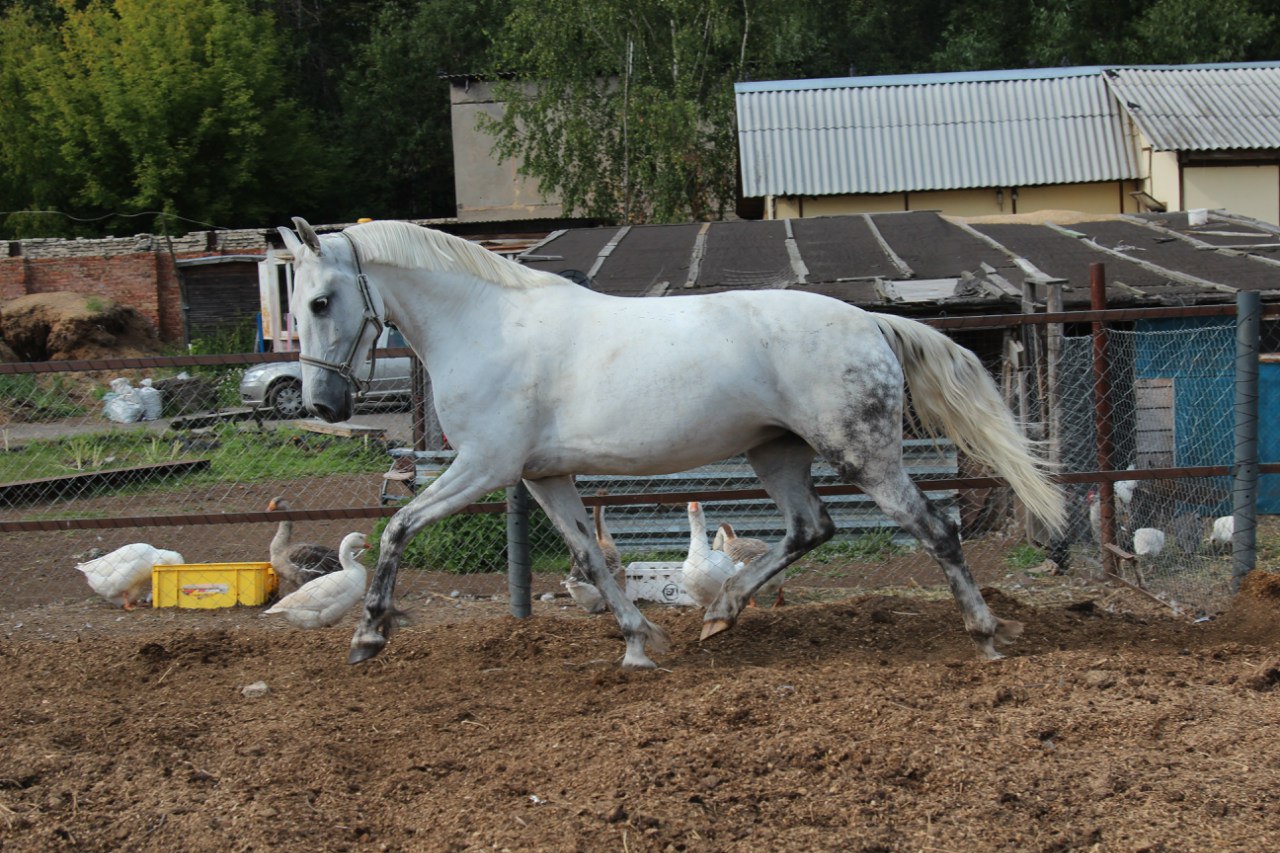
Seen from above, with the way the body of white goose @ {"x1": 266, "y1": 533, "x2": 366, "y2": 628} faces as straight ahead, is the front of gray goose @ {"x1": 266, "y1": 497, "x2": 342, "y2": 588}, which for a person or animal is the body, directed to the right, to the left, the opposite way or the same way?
the opposite way

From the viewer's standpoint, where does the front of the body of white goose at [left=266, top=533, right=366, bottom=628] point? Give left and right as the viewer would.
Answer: facing to the right of the viewer

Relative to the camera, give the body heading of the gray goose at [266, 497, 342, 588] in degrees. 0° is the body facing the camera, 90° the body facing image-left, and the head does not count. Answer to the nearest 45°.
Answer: approximately 90°

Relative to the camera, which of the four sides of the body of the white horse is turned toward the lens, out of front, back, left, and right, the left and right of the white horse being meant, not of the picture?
left

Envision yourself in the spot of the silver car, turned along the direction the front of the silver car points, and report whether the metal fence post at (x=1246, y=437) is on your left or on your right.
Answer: on your left

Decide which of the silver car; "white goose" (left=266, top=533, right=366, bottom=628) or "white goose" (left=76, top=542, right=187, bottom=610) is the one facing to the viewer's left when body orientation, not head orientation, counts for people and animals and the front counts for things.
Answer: the silver car

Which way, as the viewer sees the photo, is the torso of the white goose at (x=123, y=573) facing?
to the viewer's right

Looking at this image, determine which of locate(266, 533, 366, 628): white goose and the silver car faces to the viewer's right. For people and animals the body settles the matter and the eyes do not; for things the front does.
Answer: the white goose

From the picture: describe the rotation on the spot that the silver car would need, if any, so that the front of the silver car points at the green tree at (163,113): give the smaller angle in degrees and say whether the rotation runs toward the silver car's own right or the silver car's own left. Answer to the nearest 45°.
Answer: approximately 90° to the silver car's own right

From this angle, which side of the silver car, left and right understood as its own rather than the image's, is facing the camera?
left

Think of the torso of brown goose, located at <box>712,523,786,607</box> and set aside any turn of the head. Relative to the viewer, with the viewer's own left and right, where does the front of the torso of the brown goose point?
facing to the left of the viewer

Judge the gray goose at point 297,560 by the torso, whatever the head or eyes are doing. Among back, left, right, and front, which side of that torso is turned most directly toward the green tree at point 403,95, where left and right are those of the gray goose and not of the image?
right
